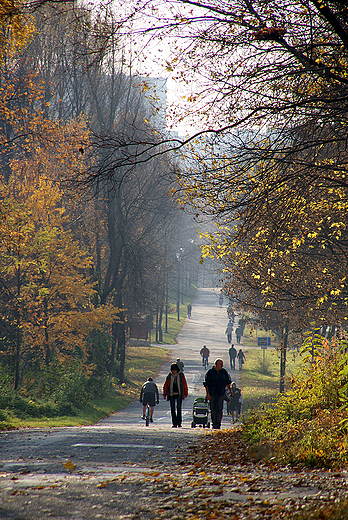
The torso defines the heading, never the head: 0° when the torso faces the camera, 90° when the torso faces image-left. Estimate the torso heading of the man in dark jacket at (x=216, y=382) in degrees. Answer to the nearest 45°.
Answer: approximately 0°

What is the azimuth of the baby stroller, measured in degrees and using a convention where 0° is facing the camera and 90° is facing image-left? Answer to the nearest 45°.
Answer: approximately 0°

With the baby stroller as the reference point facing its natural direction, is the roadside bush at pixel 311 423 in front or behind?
in front

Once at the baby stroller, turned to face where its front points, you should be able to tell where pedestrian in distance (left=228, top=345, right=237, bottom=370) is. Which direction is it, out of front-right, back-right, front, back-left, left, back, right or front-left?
back

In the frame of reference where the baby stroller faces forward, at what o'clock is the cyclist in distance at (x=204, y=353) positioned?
The cyclist in distance is roughly at 6 o'clock from the baby stroller.

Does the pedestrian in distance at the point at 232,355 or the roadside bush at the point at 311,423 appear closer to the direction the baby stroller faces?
the roadside bush

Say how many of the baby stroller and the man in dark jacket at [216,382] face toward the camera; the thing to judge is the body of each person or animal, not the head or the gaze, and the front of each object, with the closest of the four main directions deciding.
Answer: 2

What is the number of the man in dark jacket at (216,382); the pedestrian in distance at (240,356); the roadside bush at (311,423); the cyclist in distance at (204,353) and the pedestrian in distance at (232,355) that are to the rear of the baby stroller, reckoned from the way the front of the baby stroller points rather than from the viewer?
3

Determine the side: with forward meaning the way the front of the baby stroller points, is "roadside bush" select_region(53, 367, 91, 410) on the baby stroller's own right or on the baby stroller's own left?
on the baby stroller's own right

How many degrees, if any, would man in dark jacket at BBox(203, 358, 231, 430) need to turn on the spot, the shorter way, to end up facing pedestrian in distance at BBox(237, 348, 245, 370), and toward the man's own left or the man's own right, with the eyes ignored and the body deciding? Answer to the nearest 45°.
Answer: approximately 180°
